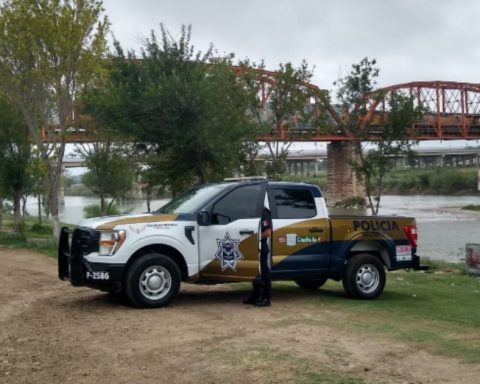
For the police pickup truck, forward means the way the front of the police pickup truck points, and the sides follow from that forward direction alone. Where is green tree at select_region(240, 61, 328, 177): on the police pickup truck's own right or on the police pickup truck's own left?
on the police pickup truck's own right

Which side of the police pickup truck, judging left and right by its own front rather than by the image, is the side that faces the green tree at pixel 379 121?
right

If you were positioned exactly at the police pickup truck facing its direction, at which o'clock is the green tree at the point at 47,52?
The green tree is roughly at 2 o'clock from the police pickup truck.

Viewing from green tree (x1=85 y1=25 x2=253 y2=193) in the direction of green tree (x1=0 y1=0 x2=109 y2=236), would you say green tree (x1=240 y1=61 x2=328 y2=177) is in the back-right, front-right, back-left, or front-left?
back-right

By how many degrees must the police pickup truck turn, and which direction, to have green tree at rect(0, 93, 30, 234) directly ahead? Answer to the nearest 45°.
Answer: approximately 45° to its right

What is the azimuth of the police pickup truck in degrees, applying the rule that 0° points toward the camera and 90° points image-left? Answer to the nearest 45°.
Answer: approximately 90°

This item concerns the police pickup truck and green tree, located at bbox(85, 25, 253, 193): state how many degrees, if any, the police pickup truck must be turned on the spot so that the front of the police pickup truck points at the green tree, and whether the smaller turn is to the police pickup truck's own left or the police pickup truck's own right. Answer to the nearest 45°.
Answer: approximately 90° to the police pickup truck's own right
